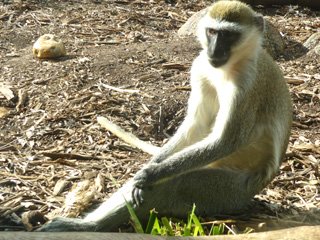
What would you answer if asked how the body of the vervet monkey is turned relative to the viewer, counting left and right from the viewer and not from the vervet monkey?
facing the viewer and to the left of the viewer

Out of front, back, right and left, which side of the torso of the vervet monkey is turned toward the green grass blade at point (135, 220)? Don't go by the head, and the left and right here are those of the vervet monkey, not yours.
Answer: front

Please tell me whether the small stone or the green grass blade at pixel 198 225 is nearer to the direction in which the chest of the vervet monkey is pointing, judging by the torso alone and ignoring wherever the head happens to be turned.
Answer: the green grass blade

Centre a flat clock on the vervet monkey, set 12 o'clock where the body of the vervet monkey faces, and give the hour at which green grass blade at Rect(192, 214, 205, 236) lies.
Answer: The green grass blade is roughly at 11 o'clock from the vervet monkey.

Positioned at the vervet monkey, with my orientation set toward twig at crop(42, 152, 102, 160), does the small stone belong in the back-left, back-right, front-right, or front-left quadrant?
front-right

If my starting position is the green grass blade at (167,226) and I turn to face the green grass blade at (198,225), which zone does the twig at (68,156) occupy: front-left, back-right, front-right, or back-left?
back-left

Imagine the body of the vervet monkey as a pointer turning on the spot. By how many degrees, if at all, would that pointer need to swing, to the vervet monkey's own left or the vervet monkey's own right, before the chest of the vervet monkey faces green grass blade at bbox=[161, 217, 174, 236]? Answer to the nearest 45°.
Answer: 0° — it already faces it

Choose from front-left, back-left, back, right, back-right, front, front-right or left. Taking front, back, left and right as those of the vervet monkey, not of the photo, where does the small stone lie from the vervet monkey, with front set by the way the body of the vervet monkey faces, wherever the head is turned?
right

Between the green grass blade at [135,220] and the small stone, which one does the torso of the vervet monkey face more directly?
the green grass blade

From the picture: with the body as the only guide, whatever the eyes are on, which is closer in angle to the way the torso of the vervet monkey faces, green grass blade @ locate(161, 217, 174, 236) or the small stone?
the green grass blade

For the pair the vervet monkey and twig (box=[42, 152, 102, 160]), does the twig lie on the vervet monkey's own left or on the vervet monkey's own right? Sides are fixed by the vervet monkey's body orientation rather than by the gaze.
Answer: on the vervet monkey's own right
